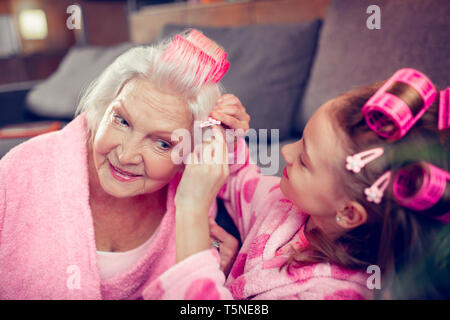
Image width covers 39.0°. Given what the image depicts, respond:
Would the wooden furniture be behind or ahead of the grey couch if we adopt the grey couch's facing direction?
behind

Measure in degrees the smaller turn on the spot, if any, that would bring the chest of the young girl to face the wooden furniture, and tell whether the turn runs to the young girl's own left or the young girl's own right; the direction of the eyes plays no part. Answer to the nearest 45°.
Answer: approximately 90° to the young girl's own right

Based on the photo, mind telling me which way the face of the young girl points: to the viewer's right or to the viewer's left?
to the viewer's left

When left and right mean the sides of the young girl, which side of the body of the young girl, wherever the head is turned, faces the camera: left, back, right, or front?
left
